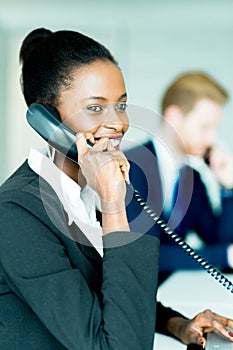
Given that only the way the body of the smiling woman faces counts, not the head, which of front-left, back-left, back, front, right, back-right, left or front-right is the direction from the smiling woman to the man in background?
back-left

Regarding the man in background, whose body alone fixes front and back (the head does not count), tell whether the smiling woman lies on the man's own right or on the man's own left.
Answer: on the man's own right

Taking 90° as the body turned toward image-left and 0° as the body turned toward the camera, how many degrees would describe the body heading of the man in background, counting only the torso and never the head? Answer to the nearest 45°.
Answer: approximately 315°

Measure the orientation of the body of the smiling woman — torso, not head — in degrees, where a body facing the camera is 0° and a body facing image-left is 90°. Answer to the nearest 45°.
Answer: approximately 315°
